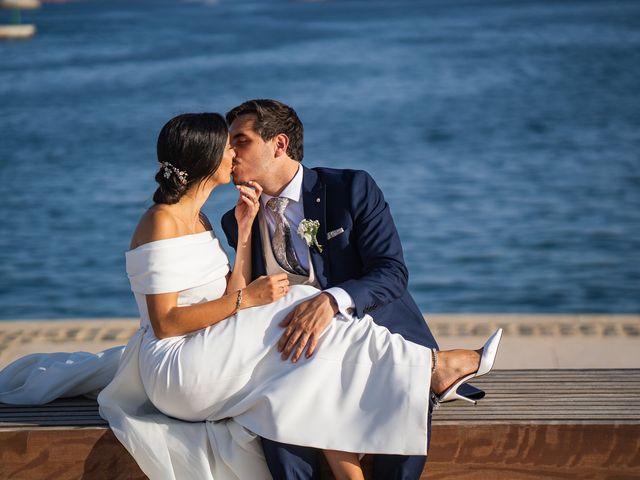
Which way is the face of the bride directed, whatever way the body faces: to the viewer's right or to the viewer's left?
to the viewer's right

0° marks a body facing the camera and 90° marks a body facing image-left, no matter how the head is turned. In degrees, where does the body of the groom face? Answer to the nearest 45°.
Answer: approximately 45°
